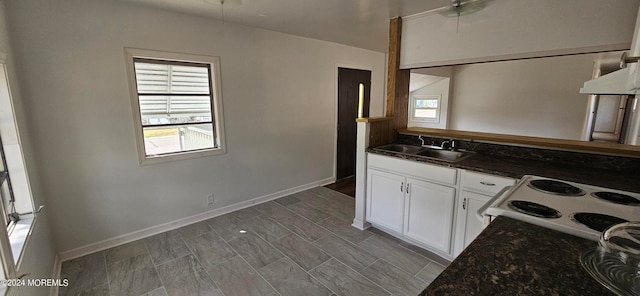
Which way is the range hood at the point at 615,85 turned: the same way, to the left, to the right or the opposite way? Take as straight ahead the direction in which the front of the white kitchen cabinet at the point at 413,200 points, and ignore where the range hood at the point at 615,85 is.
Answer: to the right

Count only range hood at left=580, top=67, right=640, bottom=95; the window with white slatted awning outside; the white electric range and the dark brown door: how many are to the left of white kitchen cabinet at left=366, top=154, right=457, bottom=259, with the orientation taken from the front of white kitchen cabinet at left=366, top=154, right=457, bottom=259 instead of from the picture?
2

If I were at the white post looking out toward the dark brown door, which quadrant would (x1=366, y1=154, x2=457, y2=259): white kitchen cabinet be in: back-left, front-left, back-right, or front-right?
back-right

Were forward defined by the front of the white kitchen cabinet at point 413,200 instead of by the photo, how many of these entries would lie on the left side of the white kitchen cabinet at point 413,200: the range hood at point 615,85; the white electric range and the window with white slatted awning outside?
2

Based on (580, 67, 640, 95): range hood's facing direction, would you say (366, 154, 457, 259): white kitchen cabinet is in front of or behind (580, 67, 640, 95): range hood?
in front

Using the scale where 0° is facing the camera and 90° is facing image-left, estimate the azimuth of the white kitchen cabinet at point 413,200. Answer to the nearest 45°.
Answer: approximately 45°

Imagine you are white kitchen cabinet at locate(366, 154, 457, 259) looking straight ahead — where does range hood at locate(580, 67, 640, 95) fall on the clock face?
The range hood is roughly at 9 o'clock from the white kitchen cabinet.

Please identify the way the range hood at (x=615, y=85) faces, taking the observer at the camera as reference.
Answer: facing to the left of the viewer

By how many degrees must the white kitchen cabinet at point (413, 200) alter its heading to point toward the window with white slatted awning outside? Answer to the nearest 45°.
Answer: approximately 45° to its right
